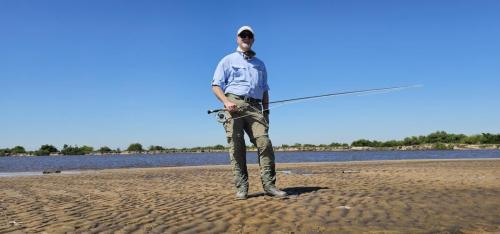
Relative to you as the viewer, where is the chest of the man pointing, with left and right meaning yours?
facing the viewer and to the right of the viewer
